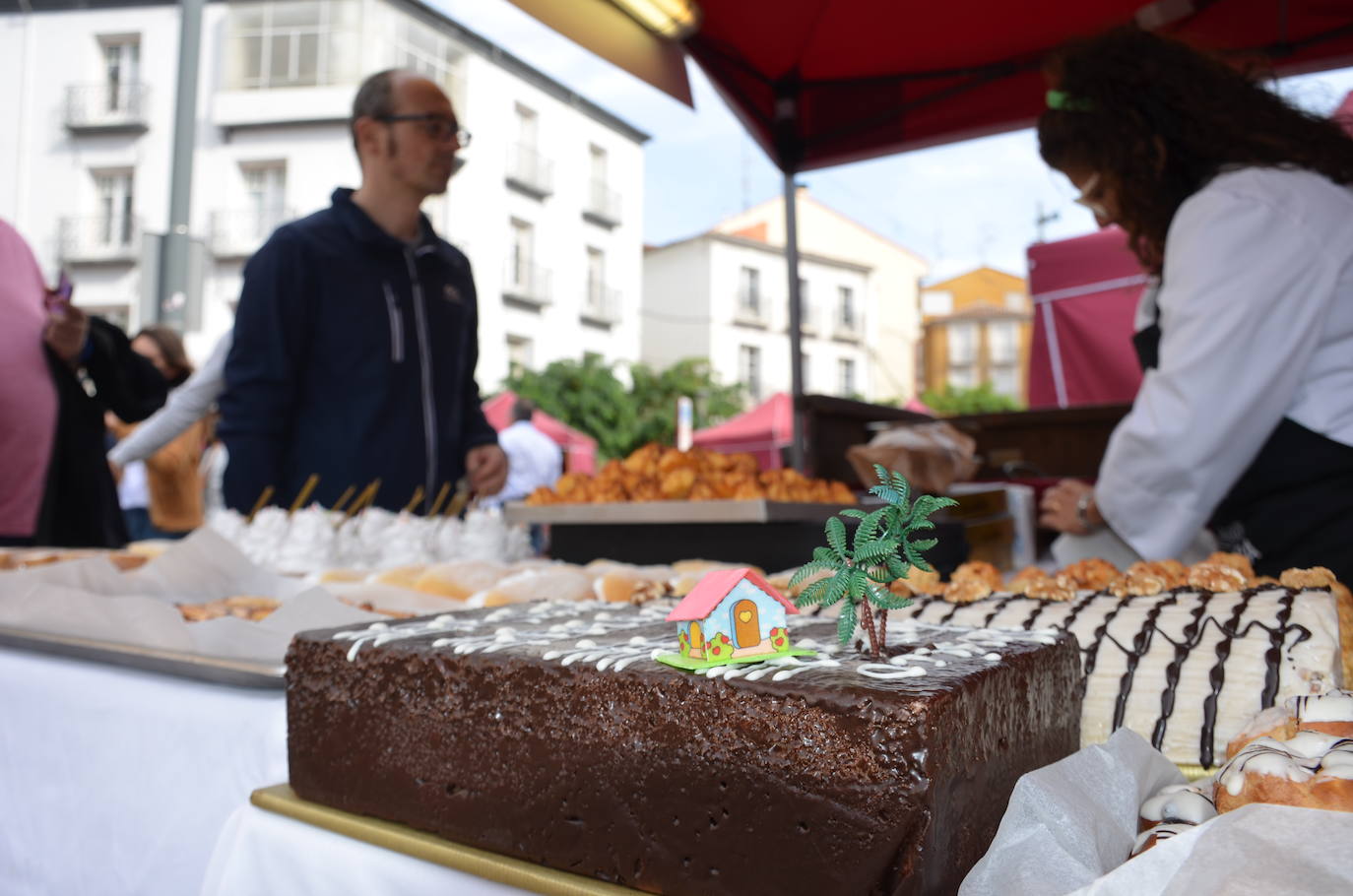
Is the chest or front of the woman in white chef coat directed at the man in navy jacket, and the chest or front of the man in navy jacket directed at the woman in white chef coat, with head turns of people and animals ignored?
yes

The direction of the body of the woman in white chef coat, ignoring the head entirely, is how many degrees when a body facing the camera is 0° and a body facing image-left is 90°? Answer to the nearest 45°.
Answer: approximately 90°

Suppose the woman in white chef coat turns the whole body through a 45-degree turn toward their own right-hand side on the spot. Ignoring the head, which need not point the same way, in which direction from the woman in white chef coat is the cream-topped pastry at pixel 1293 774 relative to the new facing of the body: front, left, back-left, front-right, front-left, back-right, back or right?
back-left

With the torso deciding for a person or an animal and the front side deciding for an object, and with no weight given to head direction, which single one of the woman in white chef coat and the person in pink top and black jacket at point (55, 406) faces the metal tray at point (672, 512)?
the woman in white chef coat

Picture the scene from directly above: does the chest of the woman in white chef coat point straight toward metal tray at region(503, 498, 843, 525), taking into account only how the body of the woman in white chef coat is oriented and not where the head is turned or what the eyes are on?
yes

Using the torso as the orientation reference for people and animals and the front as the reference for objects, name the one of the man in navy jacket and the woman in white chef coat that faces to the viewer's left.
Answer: the woman in white chef coat

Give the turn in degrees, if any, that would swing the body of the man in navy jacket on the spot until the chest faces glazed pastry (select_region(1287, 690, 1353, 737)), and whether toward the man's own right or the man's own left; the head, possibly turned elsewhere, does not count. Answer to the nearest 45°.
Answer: approximately 45° to the man's own right

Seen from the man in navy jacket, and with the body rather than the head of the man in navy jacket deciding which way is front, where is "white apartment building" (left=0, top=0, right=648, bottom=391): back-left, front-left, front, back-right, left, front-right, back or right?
back-left

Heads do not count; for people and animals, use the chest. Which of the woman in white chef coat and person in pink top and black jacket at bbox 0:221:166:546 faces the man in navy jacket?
the woman in white chef coat

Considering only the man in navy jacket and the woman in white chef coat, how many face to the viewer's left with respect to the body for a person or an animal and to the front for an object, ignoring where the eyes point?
1

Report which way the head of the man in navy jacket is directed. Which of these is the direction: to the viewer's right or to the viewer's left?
to the viewer's right

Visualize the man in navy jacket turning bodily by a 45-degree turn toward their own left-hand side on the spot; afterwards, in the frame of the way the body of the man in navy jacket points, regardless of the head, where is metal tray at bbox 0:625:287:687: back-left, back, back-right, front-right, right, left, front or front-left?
right
